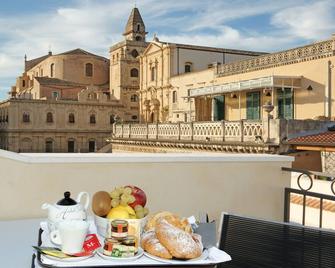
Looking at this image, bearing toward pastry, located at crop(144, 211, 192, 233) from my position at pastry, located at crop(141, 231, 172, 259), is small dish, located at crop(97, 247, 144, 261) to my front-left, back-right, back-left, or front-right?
back-left

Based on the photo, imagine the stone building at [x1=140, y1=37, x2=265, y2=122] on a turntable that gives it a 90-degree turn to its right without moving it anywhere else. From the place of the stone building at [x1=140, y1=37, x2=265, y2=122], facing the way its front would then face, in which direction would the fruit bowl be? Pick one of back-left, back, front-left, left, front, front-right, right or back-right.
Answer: back-left

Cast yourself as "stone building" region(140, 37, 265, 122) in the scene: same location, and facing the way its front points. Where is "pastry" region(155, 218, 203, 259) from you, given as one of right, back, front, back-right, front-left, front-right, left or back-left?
front-left

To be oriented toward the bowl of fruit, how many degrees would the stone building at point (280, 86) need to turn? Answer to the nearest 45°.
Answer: approximately 45° to its left

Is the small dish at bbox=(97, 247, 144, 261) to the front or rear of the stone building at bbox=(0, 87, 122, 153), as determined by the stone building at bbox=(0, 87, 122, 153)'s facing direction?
to the front

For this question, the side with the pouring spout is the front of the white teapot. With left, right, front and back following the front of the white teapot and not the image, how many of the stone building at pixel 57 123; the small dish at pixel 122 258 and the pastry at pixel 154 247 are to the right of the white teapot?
1

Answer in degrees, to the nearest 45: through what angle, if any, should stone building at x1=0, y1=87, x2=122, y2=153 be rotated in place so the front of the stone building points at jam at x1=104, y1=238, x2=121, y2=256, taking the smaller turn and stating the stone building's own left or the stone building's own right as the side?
0° — it already faces it

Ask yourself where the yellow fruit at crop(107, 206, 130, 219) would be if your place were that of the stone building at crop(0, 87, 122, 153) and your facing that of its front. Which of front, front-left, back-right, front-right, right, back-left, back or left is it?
front

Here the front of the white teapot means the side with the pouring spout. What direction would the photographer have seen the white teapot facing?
facing to the left of the viewer

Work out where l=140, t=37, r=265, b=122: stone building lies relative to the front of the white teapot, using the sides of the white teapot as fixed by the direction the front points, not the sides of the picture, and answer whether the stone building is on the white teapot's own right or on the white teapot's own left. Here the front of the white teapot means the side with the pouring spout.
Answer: on the white teapot's own right

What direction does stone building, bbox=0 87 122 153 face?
toward the camera

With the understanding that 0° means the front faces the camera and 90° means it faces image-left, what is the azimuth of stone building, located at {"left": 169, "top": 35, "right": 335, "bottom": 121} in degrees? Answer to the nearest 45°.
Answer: approximately 45°

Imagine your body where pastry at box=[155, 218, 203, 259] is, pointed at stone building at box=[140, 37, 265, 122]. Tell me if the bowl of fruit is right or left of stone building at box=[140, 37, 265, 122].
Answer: left

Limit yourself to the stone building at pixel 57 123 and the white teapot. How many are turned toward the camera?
1

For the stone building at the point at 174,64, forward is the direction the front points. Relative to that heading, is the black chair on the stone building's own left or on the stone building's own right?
on the stone building's own left

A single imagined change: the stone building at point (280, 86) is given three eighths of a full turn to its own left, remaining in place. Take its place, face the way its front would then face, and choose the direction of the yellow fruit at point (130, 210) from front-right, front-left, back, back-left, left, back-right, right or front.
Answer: right
